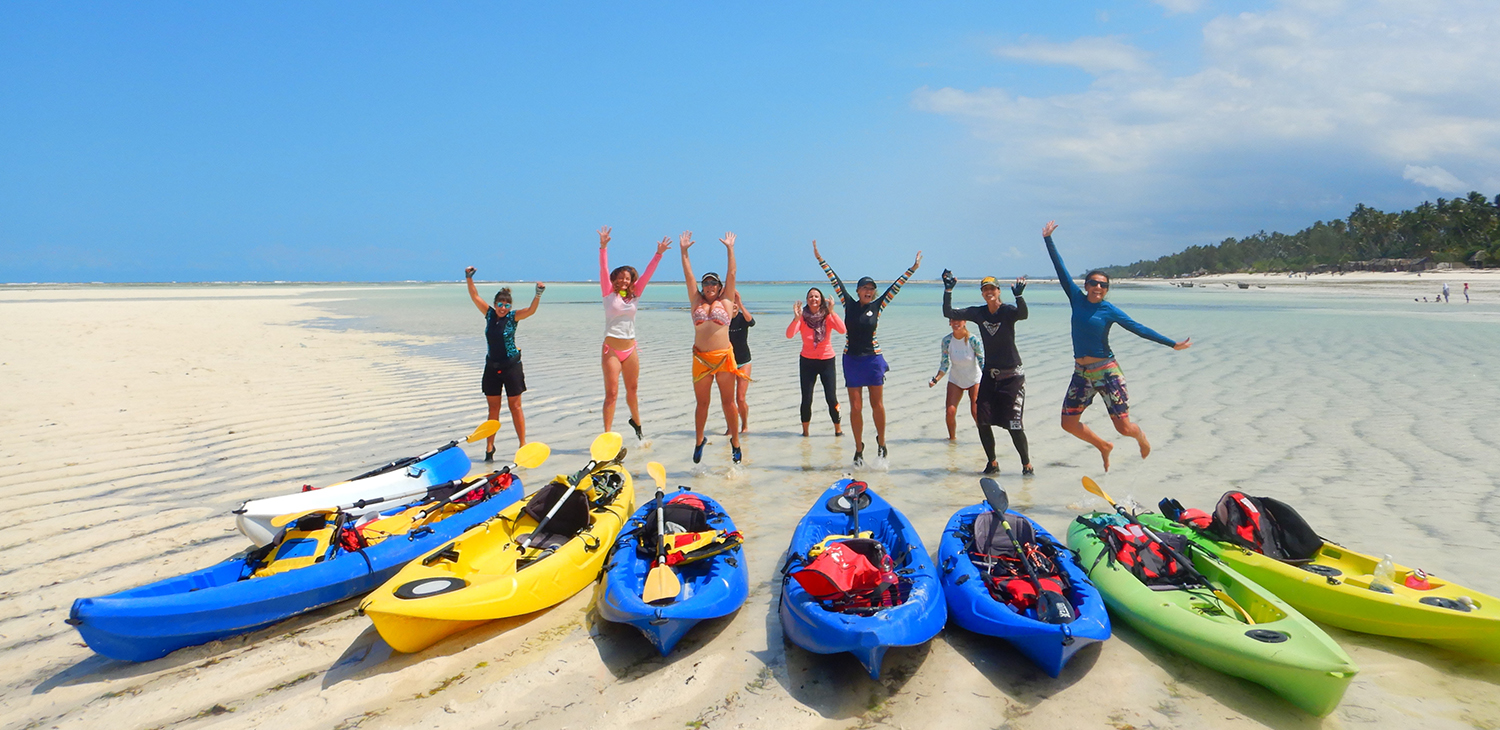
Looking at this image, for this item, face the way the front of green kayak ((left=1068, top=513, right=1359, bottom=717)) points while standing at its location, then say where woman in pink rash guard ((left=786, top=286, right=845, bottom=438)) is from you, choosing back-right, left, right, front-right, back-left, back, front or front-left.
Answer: back

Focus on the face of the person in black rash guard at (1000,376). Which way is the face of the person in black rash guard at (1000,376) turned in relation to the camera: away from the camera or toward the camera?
toward the camera

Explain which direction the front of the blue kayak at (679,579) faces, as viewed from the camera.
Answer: facing the viewer

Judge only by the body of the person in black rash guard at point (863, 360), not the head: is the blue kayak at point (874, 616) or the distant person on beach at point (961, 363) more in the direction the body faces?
the blue kayak

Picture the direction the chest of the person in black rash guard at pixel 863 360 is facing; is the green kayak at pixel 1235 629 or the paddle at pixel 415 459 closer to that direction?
the green kayak

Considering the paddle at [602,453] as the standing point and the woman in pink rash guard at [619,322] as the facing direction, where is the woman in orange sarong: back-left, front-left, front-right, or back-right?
front-right

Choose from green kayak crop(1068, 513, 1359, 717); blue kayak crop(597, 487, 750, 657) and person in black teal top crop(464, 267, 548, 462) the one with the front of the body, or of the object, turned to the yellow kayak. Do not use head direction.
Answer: the person in black teal top

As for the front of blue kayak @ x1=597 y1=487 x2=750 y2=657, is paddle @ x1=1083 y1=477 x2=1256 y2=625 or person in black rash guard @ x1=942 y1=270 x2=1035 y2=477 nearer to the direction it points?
the paddle

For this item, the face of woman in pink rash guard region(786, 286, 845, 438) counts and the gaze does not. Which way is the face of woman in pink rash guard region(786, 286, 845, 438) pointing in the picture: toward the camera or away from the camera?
toward the camera

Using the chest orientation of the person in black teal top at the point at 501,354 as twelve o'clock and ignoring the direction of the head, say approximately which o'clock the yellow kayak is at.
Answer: The yellow kayak is roughly at 12 o'clock from the person in black teal top.

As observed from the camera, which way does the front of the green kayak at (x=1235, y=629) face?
facing the viewer and to the right of the viewer

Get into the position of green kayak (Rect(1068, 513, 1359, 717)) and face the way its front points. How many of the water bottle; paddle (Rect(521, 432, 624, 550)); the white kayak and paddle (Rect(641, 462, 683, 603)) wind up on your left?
1

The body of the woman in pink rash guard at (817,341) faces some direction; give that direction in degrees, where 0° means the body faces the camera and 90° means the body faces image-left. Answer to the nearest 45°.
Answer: approximately 0°

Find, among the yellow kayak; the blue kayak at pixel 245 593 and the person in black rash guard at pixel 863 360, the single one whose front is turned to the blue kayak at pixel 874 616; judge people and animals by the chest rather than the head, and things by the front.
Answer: the person in black rash guard

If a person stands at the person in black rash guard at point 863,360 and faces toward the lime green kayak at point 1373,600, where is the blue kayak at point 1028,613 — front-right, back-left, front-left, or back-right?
front-right

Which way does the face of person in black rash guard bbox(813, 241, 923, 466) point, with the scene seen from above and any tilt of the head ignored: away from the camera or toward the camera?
toward the camera

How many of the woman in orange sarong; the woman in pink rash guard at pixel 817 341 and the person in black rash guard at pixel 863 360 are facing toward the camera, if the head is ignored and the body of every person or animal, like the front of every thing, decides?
3
